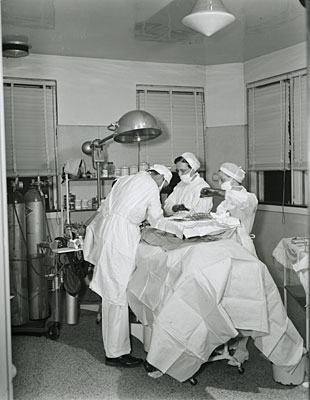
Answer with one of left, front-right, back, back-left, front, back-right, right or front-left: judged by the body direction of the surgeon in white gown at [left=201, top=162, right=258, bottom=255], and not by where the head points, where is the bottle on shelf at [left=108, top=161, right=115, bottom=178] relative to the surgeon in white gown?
front

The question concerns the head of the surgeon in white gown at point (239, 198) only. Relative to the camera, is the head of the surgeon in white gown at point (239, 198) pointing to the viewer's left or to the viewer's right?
to the viewer's left

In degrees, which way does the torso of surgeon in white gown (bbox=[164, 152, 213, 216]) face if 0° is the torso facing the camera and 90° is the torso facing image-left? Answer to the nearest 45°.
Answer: approximately 45°

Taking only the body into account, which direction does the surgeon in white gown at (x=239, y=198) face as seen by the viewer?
to the viewer's left

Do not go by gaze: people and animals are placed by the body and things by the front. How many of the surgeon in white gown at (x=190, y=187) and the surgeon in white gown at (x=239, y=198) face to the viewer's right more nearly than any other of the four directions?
0

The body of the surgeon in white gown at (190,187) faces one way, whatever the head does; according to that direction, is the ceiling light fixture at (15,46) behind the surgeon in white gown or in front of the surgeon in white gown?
in front
